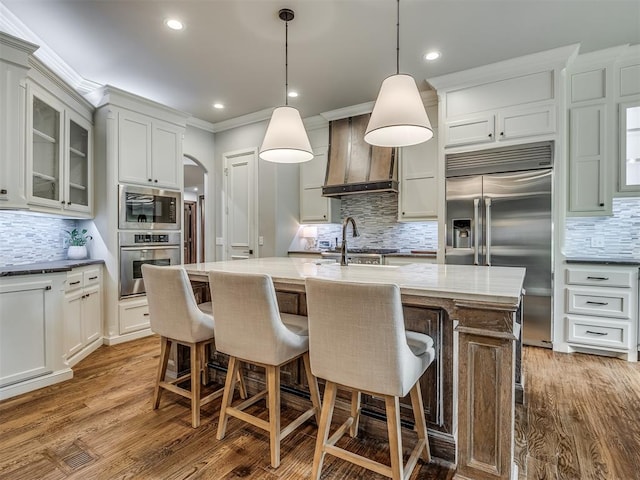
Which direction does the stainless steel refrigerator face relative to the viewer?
toward the camera

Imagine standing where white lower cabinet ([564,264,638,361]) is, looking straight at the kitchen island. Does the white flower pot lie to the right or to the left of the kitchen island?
right

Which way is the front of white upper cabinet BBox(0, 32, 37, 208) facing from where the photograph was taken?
facing the viewer and to the right of the viewer

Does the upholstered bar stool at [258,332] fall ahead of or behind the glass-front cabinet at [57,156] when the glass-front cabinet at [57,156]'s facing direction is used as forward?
ahead

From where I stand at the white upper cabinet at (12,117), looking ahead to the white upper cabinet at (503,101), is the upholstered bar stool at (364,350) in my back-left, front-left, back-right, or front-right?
front-right

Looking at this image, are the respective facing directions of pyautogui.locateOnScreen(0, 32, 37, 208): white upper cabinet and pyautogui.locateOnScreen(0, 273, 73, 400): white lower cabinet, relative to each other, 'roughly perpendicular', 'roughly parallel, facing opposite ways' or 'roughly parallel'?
roughly parallel

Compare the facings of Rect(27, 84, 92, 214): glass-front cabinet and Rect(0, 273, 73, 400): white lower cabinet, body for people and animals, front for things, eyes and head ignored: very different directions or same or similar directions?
same or similar directions

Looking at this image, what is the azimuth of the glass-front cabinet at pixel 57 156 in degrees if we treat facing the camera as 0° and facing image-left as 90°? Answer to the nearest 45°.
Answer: approximately 315°

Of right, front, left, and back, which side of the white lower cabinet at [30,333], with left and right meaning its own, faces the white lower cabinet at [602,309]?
front

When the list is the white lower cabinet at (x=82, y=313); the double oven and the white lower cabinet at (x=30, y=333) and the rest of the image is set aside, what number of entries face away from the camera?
0

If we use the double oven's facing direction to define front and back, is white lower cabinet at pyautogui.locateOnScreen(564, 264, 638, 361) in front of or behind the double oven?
in front
